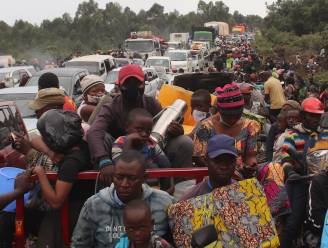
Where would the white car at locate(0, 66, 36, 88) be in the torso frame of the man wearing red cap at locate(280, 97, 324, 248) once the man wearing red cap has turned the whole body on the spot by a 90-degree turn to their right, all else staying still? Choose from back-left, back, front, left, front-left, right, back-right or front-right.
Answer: right

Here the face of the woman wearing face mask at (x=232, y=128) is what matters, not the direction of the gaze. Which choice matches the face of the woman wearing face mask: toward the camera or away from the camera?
toward the camera

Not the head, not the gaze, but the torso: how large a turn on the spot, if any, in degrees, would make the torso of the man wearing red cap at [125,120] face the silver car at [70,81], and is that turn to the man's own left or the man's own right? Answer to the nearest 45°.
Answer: approximately 180°

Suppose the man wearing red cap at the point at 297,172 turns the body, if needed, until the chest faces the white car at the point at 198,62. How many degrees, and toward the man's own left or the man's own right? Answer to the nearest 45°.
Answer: approximately 135° to the man's own left

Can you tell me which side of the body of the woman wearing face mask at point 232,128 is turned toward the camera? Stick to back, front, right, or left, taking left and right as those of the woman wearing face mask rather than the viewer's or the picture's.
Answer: front

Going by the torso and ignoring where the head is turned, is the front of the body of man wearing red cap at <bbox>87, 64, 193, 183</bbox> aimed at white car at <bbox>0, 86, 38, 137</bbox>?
no

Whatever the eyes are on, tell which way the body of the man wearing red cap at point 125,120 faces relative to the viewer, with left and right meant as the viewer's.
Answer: facing the viewer

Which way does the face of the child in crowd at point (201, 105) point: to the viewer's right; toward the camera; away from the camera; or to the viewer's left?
toward the camera

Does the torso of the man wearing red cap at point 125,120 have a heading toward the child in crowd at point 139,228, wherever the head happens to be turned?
yes

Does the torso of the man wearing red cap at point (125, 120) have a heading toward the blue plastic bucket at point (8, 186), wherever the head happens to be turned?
no

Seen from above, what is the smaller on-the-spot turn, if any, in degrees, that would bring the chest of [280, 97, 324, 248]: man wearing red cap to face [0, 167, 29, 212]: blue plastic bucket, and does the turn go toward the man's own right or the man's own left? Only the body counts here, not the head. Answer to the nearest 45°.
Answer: approximately 90° to the man's own right

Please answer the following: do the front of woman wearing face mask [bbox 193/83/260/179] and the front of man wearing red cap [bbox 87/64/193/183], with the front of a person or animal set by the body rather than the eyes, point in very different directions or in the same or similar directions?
same or similar directions

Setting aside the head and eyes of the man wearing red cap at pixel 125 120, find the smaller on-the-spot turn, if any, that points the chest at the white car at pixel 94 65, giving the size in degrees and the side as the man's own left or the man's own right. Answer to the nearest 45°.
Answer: approximately 180°

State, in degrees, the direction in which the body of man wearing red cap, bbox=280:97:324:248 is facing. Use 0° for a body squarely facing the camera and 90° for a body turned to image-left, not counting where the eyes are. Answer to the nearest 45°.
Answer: approximately 315°

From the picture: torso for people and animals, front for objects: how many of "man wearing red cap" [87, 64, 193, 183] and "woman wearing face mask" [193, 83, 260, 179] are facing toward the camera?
2

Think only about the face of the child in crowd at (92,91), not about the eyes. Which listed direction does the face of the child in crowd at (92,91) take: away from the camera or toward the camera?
toward the camera

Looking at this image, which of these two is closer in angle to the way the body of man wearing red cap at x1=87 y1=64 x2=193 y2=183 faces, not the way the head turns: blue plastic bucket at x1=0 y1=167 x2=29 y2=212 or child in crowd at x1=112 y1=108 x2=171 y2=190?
the child in crowd

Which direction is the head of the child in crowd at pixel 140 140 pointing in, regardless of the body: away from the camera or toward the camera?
toward the camera
